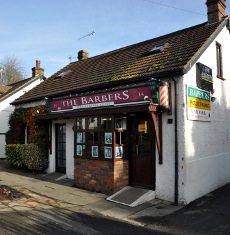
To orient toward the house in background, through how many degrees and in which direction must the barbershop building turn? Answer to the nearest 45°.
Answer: approximately 90° to its right

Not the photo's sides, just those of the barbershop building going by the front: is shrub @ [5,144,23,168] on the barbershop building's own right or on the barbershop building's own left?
on the barbershop building's own right

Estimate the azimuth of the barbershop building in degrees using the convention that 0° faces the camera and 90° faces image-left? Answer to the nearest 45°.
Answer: approximately 45°
